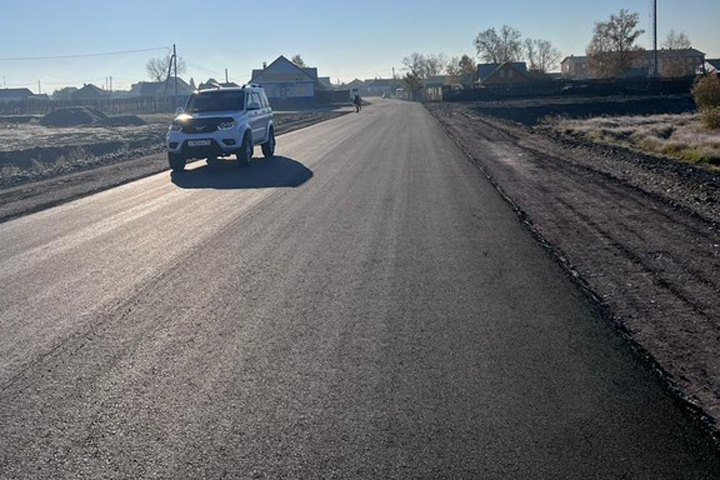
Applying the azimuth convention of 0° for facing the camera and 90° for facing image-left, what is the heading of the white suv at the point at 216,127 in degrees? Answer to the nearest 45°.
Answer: approximately 45°
